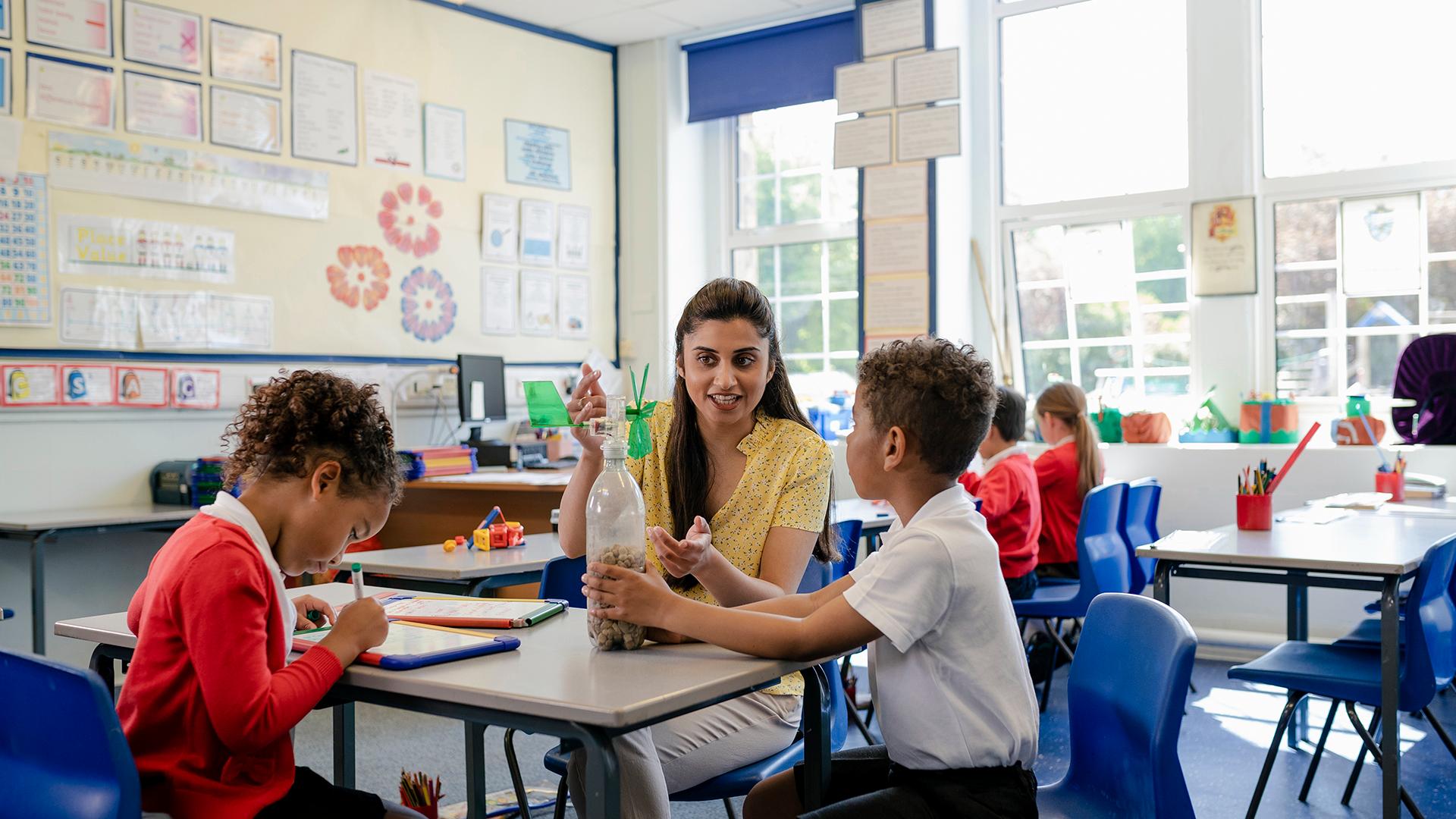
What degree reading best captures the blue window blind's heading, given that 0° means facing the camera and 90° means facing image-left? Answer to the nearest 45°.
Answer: approximately 45°

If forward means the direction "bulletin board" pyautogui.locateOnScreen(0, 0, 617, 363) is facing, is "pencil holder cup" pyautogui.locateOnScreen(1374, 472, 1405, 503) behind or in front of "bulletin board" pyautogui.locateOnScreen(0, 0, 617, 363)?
in front

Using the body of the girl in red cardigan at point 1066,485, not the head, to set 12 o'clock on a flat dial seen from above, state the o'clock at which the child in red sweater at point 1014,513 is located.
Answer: The child in red sweater is roughly at 8 o'clock from the girl in red cardigan.

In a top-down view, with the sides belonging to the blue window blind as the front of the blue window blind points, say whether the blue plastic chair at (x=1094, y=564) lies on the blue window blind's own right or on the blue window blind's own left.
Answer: on the blue window blind's own left

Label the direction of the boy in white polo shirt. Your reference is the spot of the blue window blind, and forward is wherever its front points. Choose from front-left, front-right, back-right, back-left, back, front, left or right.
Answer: front-left

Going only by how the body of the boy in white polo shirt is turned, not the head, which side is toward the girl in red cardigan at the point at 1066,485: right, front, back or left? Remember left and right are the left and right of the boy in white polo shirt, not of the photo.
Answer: right

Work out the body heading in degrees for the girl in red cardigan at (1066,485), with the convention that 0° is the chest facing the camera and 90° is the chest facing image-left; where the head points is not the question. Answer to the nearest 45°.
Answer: approximately 135°

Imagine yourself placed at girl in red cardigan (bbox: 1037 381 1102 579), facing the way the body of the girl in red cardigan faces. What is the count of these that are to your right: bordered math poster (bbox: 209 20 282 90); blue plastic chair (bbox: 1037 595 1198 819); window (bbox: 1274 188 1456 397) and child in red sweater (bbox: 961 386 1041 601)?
1

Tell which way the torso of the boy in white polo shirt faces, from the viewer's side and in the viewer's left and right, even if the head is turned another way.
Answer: facing to the left of the viewer

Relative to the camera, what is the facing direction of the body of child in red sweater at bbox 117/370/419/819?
to the viewer's right
